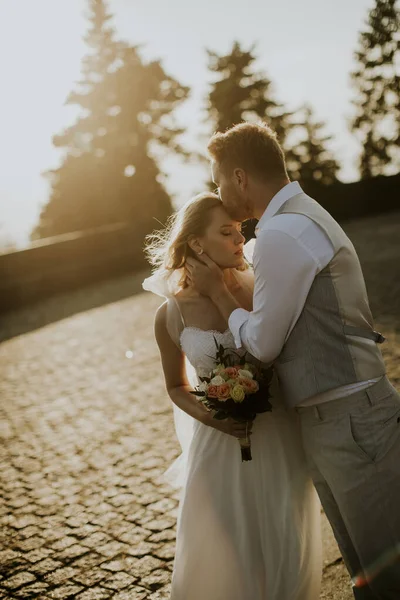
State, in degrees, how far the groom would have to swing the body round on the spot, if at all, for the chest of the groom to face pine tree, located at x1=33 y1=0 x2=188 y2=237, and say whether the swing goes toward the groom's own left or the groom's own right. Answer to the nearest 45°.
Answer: approximately 90° to the groom's own right

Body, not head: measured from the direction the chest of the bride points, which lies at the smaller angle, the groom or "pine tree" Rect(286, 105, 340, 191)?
the groom

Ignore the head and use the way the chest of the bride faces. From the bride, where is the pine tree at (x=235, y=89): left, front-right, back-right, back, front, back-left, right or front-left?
back-left

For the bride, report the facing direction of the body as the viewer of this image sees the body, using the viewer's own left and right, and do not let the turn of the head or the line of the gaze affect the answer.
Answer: facing the viewer and to the right of the viewer

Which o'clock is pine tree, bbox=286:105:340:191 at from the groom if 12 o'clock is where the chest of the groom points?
The pine tree is roughly at 3 o'clock from the groom.

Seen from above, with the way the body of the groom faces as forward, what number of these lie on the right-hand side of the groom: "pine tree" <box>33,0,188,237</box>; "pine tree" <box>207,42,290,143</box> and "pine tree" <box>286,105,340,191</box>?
3

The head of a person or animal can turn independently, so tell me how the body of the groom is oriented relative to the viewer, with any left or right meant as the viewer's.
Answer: facing to the left of the viewer

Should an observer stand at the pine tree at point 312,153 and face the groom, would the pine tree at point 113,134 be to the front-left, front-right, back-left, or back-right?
front-right

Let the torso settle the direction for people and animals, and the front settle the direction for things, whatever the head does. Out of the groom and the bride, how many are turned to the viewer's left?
1

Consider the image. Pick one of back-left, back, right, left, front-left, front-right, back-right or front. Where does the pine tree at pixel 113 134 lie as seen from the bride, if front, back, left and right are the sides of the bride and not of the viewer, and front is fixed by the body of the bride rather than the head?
back-left

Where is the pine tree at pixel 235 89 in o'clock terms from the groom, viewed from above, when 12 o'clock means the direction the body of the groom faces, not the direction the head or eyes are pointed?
The pine tree is roughly at 3 o'clock from the groom.

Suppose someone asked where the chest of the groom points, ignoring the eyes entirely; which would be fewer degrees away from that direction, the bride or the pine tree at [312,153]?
the bride
